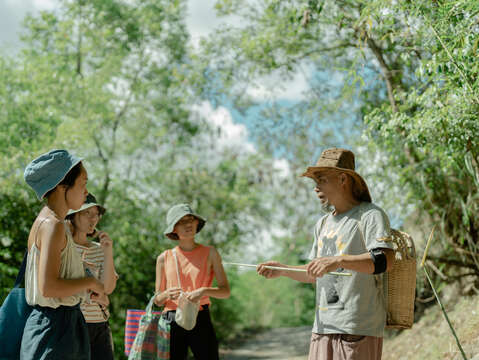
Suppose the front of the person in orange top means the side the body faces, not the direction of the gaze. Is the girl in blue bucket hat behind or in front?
in front

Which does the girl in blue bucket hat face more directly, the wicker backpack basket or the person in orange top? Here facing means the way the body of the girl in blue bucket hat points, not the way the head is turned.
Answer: the wicker backpack basket

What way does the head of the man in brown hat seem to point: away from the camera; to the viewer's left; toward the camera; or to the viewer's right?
to the viewer's left

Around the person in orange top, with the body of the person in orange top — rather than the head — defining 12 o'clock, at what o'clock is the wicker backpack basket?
The wicker backpack basket is roughly at 11 o'clock from the person in orange top.

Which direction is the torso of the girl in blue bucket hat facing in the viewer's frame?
to the viewer's right

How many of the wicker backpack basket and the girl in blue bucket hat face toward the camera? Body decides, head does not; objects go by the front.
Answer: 0

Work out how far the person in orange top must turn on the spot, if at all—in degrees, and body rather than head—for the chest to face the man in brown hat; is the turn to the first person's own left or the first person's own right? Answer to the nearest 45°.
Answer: approximately 45° to the first person's own left

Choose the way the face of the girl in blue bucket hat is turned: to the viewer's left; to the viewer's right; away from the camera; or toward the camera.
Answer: to the viewer's right

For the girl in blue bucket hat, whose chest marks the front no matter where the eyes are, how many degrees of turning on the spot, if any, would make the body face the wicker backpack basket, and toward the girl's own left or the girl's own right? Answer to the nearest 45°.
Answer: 0° — they already face it

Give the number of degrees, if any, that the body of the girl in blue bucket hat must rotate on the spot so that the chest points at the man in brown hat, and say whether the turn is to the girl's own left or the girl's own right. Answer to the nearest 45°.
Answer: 0° — they already face them
